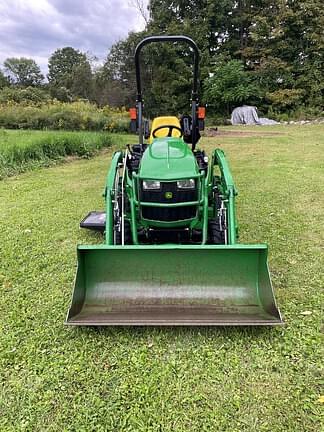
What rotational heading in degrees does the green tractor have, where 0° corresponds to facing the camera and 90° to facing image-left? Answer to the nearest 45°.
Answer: approximately 0°

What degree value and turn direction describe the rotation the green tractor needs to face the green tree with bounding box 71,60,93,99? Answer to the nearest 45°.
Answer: approximately 180°

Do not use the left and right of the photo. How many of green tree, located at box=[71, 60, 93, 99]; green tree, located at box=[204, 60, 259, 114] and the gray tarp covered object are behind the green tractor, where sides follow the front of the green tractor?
3

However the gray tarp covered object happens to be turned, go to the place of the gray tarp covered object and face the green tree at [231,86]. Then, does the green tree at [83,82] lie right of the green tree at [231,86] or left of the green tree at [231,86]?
left

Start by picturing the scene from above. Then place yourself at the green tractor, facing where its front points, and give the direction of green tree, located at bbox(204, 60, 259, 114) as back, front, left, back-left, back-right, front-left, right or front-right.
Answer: back

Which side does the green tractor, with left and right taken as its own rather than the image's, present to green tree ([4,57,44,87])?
back

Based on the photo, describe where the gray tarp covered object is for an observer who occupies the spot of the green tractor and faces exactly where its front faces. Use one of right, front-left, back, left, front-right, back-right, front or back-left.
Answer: back
